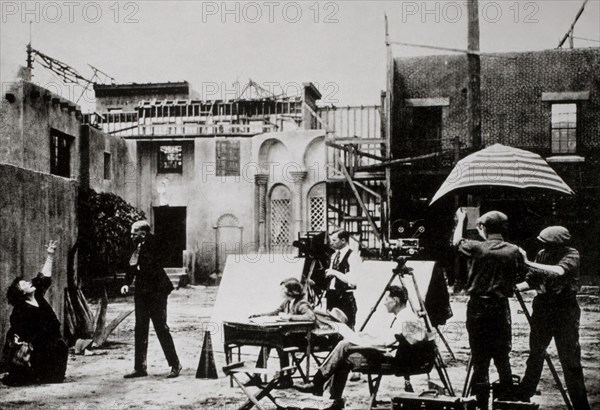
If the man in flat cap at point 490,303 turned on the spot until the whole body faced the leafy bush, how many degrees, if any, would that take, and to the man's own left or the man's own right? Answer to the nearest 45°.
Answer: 0° — they already face it

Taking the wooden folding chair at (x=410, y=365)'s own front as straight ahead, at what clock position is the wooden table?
The wooden table is roughly at 1 o'clock from the wooden folding chair.

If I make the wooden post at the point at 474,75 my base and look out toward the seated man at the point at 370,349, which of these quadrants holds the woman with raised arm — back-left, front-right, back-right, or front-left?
front-right

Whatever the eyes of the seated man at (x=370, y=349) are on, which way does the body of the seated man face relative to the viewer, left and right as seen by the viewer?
facing to the left of the viewer

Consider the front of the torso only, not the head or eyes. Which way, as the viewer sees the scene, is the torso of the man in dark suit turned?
to the viewer's left

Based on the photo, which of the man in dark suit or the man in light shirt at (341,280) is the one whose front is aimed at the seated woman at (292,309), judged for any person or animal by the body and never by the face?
the man in light shirt

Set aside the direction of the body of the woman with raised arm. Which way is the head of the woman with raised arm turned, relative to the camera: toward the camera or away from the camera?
toward the camera

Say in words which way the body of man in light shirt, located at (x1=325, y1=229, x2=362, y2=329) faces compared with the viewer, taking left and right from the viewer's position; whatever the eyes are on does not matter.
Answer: facing the viewer and to the left of the viewer

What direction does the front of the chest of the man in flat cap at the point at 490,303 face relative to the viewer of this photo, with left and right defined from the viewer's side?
facing away from the viewer and to the left of the viewer

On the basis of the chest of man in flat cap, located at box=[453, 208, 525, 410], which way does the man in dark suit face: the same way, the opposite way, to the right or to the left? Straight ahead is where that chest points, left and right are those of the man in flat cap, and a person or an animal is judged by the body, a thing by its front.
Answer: to the left

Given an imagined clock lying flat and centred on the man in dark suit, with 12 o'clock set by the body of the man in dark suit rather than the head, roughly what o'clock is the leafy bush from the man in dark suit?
The leafy bush is roughly at 3 o'clock from the man in dark suit.

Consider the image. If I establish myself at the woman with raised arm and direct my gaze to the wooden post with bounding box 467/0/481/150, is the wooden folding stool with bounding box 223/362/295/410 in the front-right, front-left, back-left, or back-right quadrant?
front-right

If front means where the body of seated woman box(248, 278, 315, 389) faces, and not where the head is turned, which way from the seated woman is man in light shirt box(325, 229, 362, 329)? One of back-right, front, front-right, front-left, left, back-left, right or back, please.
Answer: back

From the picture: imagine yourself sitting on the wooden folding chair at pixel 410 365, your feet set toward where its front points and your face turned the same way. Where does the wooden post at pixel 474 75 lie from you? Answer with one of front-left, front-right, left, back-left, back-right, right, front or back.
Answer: right

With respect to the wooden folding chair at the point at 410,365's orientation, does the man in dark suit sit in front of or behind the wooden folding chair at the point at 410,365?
in front

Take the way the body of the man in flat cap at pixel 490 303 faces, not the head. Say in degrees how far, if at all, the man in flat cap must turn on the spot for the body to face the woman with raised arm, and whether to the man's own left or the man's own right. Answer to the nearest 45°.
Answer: approximately 45° to the man's own left

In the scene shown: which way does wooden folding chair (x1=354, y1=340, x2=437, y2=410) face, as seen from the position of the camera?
facing to the left of the viewer

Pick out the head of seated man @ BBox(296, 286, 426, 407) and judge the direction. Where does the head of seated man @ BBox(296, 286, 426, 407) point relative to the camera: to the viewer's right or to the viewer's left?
to the viewer's left
